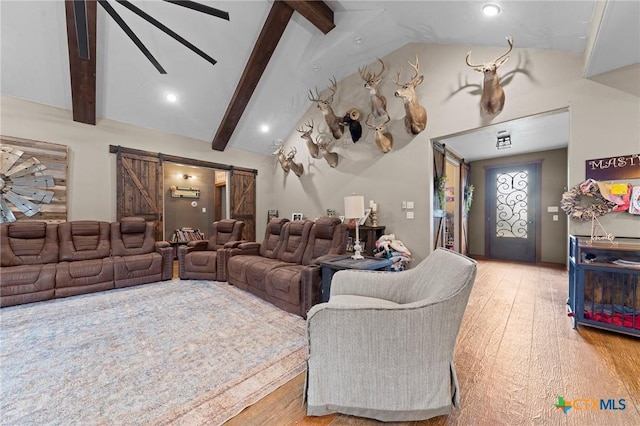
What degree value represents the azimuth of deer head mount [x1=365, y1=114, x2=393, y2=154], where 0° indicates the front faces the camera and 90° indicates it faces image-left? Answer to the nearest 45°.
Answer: approximately 45°

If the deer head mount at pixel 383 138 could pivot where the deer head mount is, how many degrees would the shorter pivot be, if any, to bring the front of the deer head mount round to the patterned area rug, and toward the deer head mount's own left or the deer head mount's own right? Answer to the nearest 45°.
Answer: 0° — it already faces it

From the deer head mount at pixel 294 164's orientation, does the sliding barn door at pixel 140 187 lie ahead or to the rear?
ahead

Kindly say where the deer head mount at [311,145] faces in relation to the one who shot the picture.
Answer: facing the viewer and to the left of the viewer

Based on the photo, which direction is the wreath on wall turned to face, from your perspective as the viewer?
facing the viewer

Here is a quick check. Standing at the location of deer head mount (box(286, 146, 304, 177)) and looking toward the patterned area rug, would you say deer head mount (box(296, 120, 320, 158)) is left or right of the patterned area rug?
left

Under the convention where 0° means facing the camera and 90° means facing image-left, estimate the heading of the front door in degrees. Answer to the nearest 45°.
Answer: approximately 0°

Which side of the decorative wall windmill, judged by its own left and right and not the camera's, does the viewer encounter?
front

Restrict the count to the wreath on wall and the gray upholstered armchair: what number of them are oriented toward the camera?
1

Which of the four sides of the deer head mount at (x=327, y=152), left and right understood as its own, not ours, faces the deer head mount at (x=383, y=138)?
left
